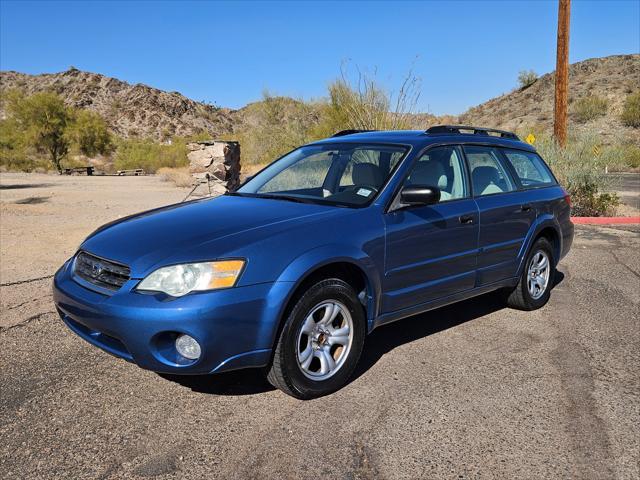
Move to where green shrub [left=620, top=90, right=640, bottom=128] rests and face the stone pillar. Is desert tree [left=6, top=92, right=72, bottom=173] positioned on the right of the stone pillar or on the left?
right

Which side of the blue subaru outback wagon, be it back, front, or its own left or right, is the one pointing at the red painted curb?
back

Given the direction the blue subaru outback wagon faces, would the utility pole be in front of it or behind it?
behind

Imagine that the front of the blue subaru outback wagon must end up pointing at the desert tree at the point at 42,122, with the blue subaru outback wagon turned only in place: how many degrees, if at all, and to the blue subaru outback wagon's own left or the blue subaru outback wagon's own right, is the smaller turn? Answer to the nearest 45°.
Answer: approximately 90° to the blue subaru outback wagon's own right

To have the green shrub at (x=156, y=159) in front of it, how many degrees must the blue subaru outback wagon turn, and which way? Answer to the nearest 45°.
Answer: approximately 135° to its right

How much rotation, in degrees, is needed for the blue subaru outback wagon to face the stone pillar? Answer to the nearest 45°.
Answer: approximately 135° to its right

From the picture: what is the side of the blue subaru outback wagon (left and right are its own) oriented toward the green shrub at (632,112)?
back

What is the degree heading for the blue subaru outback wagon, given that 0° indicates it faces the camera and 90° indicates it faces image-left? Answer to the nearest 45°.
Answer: approximately 45°
